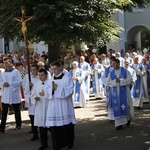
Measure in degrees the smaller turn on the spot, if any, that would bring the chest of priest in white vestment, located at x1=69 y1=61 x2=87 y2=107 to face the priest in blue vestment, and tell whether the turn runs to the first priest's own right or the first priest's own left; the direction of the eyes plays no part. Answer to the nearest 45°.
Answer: approximately 45° to the first priest's own left

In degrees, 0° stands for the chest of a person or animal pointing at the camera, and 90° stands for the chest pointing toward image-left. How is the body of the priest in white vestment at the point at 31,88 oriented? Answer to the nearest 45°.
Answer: approximately 45°

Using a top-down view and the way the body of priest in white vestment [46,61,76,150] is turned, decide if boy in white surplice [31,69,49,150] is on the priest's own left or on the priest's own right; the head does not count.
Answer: on the priest's own right

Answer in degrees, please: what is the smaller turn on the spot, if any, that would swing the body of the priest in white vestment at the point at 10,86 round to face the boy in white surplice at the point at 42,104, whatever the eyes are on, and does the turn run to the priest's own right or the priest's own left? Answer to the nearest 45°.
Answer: approximately 45° to the priest's own left

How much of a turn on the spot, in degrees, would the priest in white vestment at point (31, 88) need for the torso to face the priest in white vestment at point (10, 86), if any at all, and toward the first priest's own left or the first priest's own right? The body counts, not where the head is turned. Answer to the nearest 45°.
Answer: approximately 90° to the first priest's own right

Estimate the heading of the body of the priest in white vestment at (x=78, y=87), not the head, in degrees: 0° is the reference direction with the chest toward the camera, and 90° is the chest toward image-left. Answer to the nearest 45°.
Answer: approximately 45°
